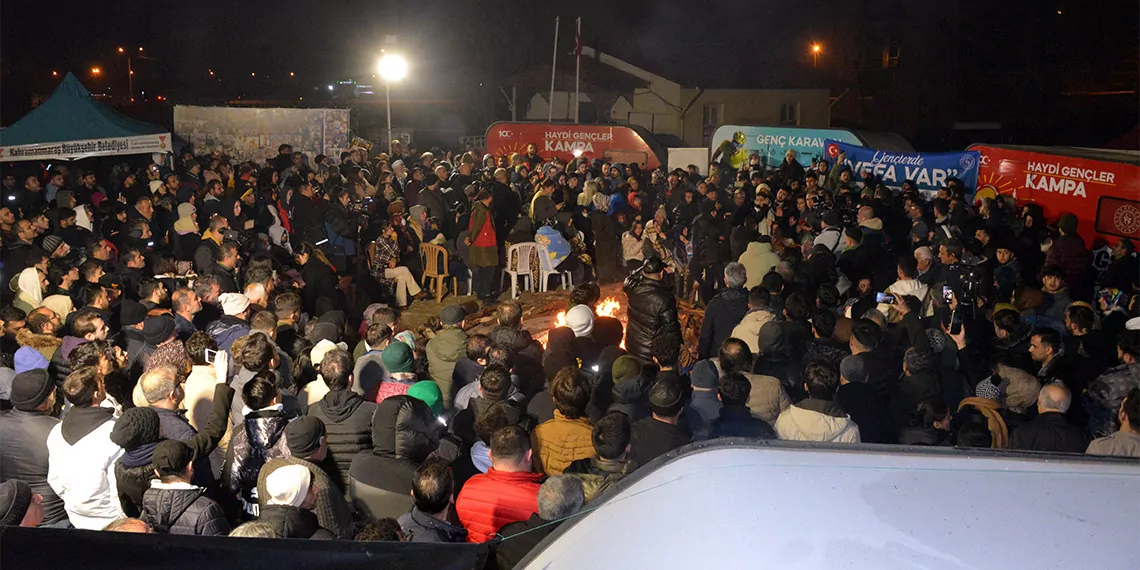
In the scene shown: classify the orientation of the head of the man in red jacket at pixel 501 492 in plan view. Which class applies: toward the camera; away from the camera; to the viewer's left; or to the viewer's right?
away from the camera

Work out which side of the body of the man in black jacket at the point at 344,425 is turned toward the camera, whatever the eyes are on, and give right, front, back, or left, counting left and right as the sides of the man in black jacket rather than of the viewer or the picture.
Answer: back

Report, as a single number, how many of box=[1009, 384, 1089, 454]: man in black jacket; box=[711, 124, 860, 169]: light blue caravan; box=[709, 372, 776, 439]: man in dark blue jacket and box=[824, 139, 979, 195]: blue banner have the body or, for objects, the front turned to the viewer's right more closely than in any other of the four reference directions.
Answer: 0

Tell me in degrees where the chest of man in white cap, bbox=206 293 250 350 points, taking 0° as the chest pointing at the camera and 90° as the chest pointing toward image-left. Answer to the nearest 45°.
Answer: approximately 225°

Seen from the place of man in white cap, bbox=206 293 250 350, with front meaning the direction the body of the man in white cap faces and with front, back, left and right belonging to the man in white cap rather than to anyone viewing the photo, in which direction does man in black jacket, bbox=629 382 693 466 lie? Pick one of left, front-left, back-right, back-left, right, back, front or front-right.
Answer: right

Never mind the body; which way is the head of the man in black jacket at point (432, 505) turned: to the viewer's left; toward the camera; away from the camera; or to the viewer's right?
away from the camera

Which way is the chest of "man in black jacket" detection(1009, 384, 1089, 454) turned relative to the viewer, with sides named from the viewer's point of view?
facing away from the viewer

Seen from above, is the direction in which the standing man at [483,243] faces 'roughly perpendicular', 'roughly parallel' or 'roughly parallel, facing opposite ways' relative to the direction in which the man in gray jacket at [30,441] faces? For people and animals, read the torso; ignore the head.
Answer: roughly perpendicular

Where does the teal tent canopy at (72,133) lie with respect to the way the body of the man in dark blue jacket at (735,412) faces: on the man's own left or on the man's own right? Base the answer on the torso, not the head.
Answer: on the man's own left

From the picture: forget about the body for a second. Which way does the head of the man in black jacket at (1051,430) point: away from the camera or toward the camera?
away from the camera

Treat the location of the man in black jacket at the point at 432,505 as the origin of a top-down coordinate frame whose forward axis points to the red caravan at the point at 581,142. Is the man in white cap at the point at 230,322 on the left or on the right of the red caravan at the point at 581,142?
left

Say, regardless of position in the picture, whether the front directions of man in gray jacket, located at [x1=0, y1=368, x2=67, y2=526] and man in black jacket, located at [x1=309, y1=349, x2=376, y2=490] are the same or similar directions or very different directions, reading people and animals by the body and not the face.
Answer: same or similar directions

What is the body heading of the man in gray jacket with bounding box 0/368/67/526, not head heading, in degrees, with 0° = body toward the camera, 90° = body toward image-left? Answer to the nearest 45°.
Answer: approximately 225°

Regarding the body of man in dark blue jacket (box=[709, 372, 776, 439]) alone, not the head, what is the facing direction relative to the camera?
away from the camera

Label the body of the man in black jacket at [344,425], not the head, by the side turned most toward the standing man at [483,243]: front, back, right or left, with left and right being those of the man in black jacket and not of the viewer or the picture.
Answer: front
